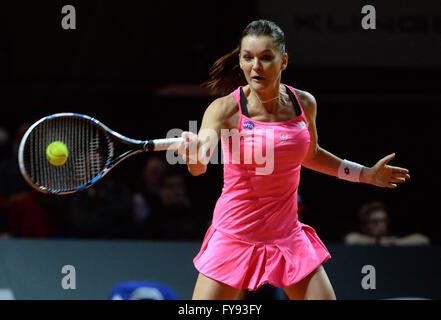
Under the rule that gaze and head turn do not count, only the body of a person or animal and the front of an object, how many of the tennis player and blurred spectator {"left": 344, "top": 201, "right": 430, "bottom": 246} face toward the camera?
2

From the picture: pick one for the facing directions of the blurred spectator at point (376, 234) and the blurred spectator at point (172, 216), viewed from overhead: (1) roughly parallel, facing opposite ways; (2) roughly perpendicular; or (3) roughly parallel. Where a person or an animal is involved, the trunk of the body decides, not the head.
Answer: roughly parallel

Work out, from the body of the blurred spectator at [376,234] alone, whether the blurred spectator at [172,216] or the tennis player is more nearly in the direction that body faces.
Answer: the tennis player

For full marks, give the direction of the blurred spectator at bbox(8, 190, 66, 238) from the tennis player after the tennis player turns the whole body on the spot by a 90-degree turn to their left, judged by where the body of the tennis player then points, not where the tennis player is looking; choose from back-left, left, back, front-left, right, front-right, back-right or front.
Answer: back-left

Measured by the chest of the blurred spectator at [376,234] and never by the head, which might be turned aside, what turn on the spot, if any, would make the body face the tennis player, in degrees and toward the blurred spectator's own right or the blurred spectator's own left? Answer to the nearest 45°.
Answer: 0° — they already face them

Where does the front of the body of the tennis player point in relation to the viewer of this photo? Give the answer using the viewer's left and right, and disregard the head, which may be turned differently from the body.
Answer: facing the viewer

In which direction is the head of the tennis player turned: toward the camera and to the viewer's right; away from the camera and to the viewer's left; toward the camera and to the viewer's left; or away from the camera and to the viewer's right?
toward the camera and to the viewer's left

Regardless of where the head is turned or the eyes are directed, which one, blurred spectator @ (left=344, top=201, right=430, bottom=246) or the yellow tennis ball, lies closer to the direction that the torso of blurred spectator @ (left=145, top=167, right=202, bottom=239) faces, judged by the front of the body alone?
the yellow tennis ball

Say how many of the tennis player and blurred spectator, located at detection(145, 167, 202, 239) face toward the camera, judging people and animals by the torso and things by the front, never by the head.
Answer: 2

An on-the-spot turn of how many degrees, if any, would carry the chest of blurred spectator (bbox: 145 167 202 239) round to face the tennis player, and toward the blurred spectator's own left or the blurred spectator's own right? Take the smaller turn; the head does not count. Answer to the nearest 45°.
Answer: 0° — they already face them

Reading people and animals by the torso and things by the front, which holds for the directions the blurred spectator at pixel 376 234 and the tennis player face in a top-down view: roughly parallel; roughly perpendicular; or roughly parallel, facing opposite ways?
roughly parallel

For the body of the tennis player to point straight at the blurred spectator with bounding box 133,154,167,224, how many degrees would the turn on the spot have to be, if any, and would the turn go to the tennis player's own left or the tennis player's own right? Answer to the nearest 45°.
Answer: approximately 180°

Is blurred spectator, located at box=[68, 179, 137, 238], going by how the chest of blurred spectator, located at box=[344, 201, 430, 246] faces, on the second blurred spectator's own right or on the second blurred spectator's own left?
on the second blurred spectator's own right

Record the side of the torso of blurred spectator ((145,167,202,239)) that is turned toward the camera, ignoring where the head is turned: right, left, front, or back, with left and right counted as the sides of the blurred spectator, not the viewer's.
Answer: front

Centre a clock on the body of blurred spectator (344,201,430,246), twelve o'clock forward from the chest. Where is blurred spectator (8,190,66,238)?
blurred spectator (8,190,66,238) is roughly at 3 o'clock from blurred spectator (344,201,430,246).

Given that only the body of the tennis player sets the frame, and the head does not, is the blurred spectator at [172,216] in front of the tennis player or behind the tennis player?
behind
